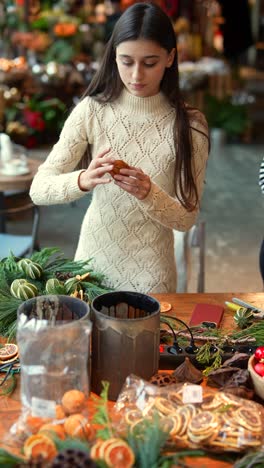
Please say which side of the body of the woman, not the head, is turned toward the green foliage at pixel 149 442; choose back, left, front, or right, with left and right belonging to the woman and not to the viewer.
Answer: front

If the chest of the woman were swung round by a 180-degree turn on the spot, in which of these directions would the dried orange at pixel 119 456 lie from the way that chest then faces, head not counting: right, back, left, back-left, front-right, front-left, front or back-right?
back

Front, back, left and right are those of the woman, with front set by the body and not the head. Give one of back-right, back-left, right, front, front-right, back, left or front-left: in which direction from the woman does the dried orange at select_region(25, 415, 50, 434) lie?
front

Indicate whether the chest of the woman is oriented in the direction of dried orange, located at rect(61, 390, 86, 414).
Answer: yes

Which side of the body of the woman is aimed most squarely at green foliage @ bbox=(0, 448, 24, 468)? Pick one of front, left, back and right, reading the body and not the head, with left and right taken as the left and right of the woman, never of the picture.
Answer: front

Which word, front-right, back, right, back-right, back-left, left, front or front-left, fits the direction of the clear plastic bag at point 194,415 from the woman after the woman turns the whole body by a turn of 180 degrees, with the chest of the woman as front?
back

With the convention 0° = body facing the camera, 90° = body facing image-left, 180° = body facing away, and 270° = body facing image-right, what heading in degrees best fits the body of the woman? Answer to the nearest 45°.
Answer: approximately 0°

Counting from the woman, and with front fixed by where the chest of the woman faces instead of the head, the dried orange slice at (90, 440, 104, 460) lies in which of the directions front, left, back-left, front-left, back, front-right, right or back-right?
front

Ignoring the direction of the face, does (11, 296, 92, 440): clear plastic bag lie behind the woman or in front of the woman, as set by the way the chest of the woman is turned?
in front

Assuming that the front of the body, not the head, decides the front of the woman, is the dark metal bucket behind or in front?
in front

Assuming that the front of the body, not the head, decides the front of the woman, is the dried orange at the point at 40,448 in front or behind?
in front

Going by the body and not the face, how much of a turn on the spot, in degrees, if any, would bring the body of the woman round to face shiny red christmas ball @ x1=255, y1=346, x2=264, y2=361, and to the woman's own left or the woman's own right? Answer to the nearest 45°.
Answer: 0° — they already face it

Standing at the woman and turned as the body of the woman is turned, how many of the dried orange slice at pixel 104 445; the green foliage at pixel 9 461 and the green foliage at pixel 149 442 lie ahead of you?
3

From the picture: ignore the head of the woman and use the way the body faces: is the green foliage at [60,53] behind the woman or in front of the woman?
behind

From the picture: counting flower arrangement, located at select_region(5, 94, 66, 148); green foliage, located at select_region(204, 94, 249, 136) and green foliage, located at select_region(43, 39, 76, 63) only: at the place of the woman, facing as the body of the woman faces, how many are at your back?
3

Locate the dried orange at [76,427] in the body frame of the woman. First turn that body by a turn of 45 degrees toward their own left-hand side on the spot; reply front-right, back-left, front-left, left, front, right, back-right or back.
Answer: front-right

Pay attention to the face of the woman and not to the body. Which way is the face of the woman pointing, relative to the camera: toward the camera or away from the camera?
toward the camera
